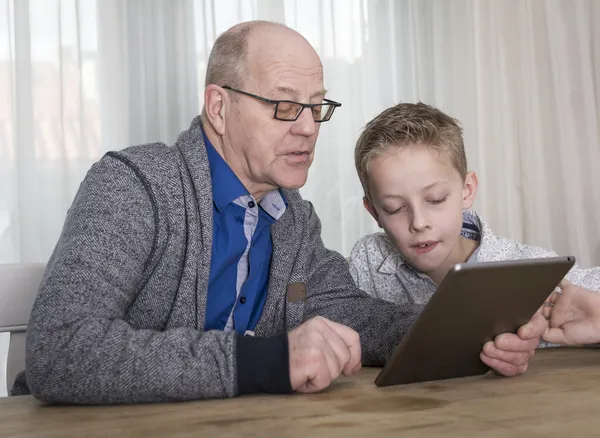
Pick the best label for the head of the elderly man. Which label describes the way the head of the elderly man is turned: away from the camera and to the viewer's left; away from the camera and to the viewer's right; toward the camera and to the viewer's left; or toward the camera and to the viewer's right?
toward the camera and to the viewer's right

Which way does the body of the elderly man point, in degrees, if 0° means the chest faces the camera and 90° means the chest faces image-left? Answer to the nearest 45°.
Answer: approximately 315°
